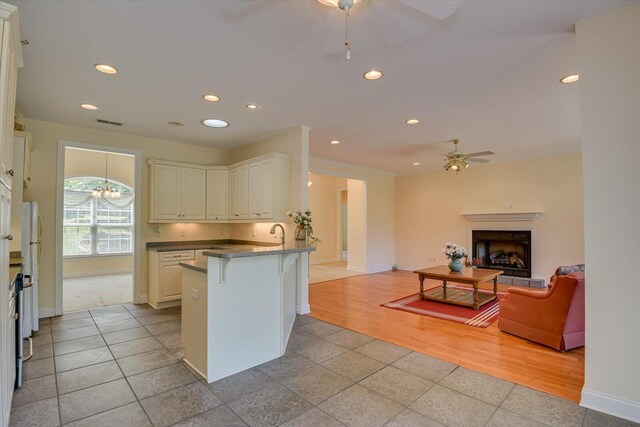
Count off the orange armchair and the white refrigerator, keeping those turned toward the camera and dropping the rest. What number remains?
0

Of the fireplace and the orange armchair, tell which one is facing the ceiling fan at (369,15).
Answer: the fireplace

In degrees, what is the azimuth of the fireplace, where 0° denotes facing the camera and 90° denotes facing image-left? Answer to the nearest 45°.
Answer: approximately 0°

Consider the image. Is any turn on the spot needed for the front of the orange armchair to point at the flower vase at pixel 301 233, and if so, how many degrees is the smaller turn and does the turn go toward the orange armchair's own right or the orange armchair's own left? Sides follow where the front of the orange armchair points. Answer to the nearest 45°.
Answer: approximately 45° to the orange armchair's own left

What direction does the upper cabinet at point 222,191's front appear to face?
toward the camera

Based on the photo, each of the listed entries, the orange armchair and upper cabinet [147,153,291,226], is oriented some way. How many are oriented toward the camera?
1

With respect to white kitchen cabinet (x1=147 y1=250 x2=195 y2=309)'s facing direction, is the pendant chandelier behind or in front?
behind

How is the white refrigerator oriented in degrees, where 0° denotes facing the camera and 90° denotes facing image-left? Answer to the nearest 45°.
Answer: approximately 270°

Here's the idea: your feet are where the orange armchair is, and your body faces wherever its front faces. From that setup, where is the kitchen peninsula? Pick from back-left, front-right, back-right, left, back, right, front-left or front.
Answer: left

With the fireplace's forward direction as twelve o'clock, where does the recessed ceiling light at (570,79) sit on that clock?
The recessed ceiling light is roughly at 12 o'clock from the fireplace.

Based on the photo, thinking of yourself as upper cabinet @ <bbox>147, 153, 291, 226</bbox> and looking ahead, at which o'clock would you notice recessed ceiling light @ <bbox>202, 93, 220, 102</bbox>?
The recessed ceiling light is roughly at 12 o'clock from the upper cabinet.

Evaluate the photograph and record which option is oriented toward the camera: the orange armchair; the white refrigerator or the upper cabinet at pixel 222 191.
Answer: the upper cabinet
